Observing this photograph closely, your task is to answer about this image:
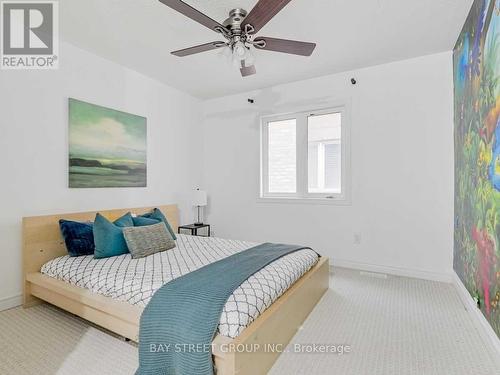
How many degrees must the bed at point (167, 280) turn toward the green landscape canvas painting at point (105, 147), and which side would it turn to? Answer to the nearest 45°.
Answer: approximately 180°

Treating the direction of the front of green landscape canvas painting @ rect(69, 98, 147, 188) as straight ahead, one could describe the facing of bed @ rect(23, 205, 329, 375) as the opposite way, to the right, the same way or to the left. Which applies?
the same way

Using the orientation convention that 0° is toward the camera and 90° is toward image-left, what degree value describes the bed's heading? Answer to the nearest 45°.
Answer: approximately 315°

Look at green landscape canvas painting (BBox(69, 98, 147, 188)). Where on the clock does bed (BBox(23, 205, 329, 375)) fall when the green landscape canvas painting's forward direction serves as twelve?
The bed is roughly at 1 o'clock from the green landscape canvas painting.

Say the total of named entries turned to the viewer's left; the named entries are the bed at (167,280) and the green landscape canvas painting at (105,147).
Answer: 0

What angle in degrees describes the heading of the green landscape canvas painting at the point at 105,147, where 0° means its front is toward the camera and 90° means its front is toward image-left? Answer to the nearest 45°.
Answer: approximately 315°
